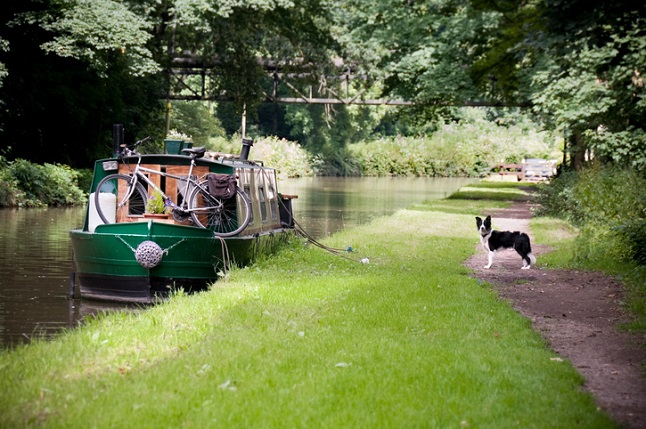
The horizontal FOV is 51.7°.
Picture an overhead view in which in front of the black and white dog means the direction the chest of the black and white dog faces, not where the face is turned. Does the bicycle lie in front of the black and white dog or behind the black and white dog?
in front

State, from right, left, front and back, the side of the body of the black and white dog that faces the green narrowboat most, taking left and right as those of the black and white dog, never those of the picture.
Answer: front

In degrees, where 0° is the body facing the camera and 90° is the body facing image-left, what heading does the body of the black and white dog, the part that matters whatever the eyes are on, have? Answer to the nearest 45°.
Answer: approximately 90°

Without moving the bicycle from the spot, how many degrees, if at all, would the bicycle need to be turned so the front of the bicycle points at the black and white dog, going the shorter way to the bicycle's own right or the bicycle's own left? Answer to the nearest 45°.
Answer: approximately 180°

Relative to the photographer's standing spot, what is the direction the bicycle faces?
facing to the left of the viewer

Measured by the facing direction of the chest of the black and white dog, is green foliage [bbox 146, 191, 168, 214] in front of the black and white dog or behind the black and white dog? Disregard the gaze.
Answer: in front

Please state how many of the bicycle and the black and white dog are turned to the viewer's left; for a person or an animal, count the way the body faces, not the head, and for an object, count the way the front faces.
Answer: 2

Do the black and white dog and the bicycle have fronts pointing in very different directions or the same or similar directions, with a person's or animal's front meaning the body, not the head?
same or similar directions
